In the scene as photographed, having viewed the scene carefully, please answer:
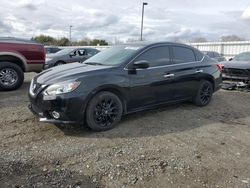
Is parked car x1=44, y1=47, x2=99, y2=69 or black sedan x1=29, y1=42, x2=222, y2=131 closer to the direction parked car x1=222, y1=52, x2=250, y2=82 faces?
the black sedan

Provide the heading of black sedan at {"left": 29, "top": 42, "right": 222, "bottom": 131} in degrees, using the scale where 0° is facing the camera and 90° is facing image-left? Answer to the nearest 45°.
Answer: approximately 45°

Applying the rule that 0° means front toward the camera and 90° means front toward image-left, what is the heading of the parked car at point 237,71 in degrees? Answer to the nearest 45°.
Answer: approximately 45°

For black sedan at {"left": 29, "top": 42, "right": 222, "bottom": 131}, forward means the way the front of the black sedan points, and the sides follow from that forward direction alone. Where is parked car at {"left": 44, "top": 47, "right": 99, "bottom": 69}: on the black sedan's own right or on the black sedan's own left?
on the black sedan's own right

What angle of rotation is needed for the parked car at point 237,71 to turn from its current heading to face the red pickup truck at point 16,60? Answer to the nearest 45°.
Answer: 0° — it already faces it

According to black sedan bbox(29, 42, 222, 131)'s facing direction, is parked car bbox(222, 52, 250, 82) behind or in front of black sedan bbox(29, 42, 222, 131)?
behind

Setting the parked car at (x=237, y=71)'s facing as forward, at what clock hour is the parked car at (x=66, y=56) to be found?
the parked car at (x=66, y=56) is roughly at 2 o'clock from the parked car at (x=237, y=71).
